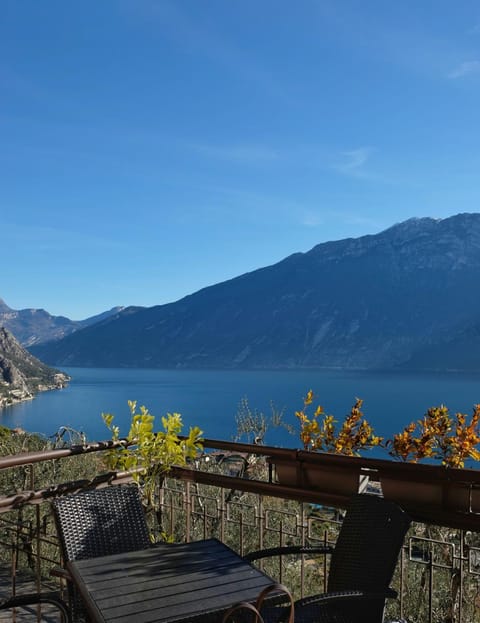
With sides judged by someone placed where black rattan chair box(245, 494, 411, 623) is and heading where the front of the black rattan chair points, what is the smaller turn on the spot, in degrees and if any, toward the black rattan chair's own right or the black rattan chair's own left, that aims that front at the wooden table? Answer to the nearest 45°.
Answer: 0° — it already faces it

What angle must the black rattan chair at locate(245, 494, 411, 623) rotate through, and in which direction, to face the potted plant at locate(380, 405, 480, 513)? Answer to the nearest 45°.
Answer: approximately 135° to its right

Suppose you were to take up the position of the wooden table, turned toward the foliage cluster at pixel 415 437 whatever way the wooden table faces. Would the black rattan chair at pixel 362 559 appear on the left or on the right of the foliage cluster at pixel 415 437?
right

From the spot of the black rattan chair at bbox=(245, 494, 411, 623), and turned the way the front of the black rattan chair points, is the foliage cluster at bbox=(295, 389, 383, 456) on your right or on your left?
on your right

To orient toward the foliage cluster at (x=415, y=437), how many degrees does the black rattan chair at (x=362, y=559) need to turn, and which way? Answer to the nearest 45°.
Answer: approximately 135° to its right

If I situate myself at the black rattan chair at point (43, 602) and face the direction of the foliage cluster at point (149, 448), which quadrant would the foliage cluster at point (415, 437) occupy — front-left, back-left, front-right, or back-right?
front-right

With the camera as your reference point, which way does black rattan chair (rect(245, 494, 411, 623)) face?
facing the viewer and to the left of the viewer
